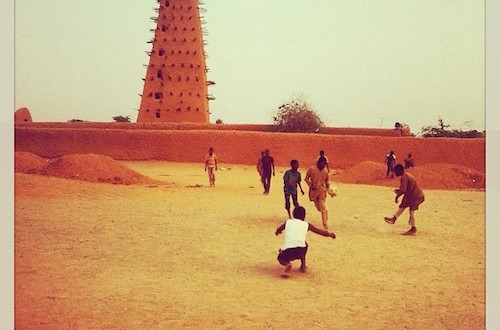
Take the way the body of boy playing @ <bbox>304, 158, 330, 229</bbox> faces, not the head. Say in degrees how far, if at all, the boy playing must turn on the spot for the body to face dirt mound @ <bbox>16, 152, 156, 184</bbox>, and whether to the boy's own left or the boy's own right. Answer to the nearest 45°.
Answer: approximately 135° to the boy's own right

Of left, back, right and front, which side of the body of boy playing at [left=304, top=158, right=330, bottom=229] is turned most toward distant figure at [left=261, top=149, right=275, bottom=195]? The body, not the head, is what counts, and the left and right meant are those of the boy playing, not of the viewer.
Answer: back

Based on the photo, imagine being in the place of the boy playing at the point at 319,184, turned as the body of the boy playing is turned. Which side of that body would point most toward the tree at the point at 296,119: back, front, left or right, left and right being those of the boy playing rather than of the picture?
back

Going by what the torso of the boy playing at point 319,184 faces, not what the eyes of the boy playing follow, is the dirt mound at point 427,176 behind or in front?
behind

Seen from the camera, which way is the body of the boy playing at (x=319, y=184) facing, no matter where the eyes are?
toward the camera

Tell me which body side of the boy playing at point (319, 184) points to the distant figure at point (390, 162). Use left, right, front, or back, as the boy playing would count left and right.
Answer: back

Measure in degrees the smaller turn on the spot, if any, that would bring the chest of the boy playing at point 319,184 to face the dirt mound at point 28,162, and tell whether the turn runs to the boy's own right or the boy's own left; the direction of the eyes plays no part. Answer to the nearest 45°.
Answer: approximately 135° to the boy's own right

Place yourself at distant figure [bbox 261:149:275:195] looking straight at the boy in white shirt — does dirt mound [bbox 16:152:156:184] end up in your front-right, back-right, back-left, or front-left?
back-right

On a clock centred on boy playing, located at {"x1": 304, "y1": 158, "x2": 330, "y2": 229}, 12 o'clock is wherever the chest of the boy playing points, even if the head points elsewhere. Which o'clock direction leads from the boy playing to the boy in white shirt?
The boy in white shirt is roughly at 12 o'clock from the boy playing.

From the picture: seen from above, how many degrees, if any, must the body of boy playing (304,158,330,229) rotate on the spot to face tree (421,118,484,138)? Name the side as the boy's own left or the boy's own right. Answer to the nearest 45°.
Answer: approximately 180°

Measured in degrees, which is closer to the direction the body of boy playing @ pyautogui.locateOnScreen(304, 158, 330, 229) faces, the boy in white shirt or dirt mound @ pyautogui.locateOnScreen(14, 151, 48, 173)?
the boy in white shirt
